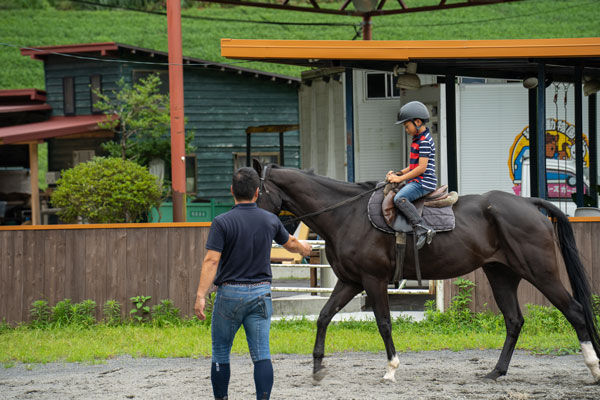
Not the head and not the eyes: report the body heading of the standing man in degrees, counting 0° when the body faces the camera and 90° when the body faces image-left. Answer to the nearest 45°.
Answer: approximately 180°

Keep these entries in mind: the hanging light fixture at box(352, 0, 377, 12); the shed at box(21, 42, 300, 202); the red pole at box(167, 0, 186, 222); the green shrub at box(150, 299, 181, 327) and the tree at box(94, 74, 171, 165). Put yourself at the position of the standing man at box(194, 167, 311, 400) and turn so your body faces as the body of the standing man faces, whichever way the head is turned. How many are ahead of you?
5

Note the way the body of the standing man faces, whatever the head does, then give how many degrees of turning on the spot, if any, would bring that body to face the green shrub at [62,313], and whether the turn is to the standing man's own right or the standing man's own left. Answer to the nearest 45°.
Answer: approximately 45° to the standing man's own left

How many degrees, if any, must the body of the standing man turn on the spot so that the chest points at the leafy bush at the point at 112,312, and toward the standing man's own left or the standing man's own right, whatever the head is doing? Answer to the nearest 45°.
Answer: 0° — they already face it

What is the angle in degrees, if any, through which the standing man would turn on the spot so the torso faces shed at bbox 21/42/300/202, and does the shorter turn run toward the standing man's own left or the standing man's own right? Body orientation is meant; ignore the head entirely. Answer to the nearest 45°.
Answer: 0° — they already face it

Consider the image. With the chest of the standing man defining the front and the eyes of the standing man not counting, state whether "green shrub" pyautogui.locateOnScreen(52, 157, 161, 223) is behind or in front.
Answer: in front

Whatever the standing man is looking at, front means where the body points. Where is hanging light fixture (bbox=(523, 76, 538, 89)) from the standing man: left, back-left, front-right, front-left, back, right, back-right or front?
front-right

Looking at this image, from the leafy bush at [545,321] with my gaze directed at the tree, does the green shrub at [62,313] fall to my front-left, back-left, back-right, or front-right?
front-left

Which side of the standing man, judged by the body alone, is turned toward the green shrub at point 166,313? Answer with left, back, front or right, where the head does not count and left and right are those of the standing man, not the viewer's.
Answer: front

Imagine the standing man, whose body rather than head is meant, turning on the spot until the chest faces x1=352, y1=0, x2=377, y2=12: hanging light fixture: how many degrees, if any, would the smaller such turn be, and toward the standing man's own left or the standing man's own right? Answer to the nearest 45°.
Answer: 0° — they already face it

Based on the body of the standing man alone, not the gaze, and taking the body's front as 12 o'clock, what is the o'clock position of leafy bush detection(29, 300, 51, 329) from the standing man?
The leafy bush is roughly at 11 o'clock from the standing man.

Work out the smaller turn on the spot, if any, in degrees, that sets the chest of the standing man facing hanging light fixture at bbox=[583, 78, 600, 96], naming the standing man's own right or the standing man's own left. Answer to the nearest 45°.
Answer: approximately 45° to the standing man's own right

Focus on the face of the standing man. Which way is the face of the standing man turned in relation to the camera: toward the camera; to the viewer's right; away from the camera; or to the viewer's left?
away from the camera

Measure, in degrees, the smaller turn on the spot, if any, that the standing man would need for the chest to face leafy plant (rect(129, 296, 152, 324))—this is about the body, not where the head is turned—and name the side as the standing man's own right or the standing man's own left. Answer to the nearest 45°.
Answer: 0° — they already face it
